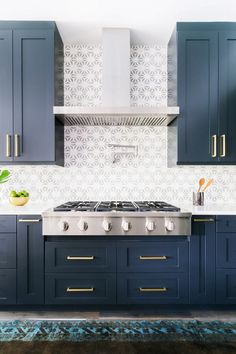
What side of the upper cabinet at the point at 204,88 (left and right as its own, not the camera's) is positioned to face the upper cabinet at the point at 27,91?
right

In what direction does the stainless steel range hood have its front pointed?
toward the camera

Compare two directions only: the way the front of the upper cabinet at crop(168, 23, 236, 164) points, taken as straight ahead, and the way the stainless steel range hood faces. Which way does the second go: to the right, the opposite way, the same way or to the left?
the same way

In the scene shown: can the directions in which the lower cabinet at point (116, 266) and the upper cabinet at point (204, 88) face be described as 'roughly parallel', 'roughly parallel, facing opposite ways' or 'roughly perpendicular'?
roughly parallel

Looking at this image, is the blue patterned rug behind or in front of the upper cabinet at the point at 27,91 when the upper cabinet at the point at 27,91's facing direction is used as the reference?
in front

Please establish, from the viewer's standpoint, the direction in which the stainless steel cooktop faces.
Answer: facing the viewer

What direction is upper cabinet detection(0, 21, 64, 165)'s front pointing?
toward the camera

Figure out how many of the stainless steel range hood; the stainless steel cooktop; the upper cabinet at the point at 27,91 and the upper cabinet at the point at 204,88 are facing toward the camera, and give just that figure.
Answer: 4

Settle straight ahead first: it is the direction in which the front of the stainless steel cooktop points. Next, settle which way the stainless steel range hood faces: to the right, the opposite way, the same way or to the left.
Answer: the same way

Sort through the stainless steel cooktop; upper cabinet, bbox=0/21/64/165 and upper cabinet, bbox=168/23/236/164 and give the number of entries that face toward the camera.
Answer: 3

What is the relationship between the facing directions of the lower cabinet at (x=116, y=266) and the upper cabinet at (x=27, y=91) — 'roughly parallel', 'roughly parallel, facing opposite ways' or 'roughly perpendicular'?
roughly parallel

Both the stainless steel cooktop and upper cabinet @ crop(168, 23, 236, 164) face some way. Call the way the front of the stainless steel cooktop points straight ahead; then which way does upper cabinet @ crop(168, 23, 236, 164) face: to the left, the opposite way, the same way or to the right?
the same way
